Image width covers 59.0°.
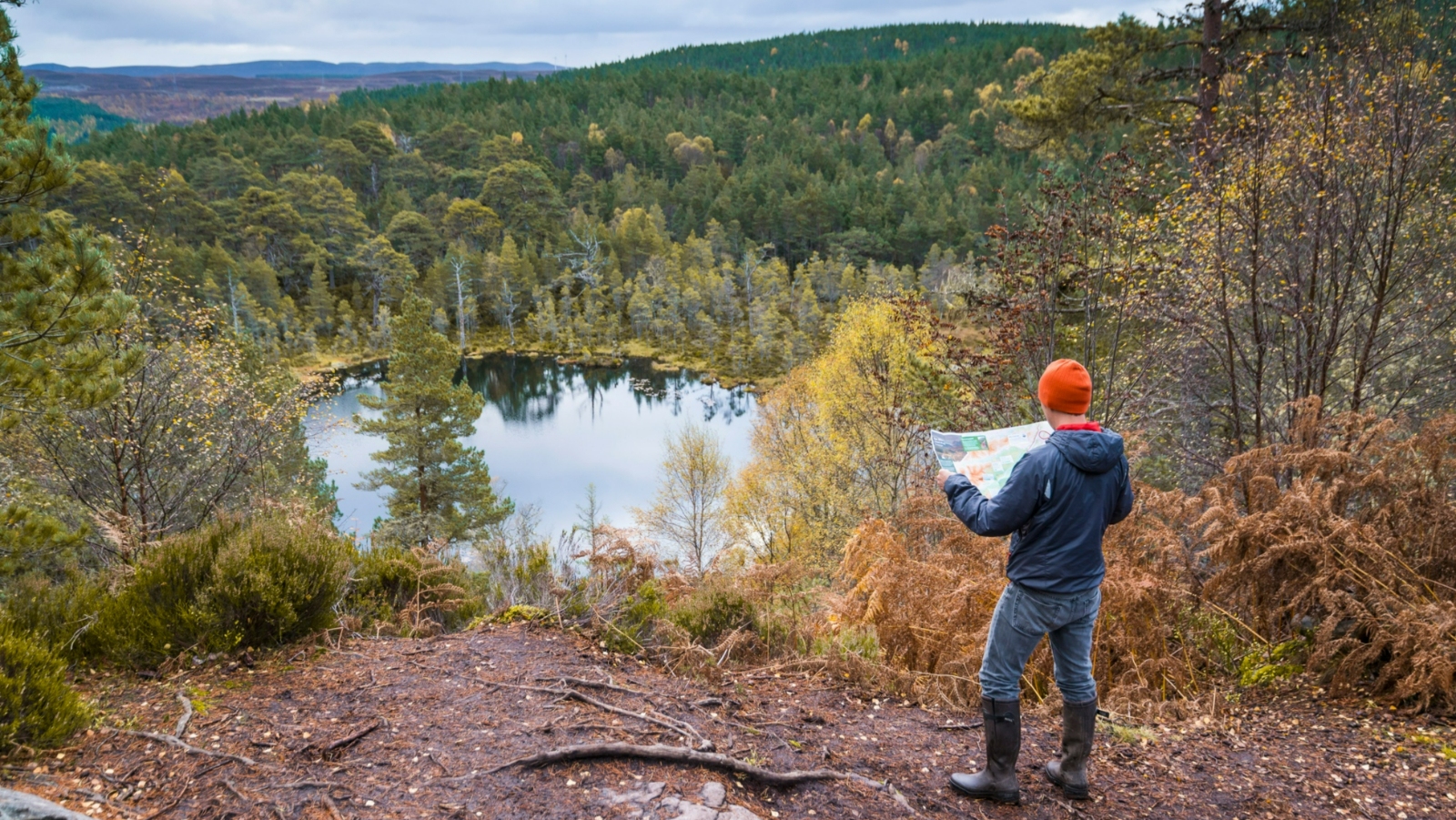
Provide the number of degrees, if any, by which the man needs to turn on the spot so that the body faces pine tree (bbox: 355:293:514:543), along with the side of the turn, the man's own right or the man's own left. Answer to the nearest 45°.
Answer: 0° — they already face it

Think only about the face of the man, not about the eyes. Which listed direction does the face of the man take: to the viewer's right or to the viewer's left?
to the viewer's left

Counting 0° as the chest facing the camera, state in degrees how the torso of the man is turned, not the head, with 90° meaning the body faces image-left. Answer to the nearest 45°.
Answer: approximately 135°
